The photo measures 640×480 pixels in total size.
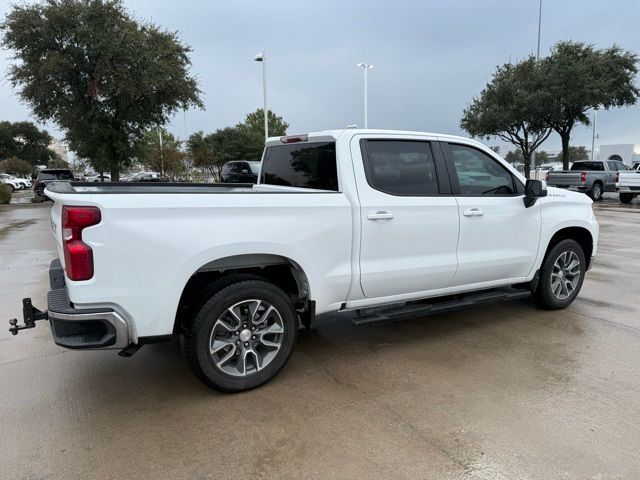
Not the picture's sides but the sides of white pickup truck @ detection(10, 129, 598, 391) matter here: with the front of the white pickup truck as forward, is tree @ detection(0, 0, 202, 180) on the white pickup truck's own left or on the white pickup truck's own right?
on the white pickup truck's own left

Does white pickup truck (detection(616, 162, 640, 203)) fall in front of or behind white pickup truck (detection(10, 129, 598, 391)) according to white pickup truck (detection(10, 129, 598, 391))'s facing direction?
in front

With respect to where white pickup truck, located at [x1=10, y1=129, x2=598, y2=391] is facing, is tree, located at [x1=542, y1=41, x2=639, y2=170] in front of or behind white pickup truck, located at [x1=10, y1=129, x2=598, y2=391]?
in front

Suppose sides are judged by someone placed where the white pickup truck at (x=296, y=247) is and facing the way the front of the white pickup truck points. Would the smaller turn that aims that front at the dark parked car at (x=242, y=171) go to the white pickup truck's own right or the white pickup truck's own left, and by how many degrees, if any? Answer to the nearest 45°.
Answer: approximately 45° to the white pickup truck's own left

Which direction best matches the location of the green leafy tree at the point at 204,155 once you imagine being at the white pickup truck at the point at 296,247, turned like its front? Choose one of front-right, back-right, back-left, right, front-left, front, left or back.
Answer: front-left

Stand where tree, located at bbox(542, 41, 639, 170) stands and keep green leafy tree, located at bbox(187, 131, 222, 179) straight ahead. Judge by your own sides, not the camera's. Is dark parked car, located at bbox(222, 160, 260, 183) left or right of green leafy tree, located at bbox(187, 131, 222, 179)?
left

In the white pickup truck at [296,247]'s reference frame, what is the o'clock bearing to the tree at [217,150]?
The tree is roughly at 10 o'clock from the white pickup truck.

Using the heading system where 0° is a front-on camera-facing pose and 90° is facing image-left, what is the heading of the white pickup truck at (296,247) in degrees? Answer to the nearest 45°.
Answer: approximately 225°
